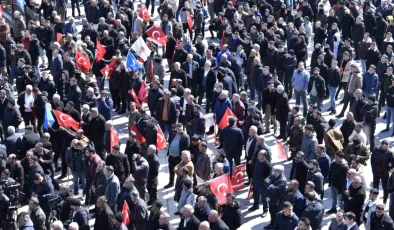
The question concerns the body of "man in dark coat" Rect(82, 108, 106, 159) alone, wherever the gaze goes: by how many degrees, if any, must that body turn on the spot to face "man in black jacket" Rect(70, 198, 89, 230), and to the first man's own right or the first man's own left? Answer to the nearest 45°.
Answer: approximately 45° to the first man's own left

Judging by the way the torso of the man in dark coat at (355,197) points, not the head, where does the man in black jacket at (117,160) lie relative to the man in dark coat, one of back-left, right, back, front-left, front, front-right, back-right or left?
front-right

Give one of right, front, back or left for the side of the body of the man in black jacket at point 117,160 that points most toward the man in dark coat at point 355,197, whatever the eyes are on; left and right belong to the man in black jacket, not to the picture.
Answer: left

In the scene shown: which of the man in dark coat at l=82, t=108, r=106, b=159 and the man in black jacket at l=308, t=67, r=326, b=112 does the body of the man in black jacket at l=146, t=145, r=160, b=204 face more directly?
the man in dark coat

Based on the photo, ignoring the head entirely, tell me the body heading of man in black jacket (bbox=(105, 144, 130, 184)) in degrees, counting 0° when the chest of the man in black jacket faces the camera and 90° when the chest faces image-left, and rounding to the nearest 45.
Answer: approximately 45°

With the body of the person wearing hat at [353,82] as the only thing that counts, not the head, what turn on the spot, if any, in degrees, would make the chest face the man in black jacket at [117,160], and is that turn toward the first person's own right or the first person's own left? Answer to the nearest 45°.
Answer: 0° — they already face them

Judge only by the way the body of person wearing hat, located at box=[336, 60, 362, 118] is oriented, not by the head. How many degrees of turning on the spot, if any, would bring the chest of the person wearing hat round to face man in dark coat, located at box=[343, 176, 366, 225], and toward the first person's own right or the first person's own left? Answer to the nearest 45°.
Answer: approximately 45° to the first person's own left

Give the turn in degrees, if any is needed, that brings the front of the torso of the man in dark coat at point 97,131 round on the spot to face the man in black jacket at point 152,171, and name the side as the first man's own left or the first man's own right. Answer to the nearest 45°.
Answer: approximately 90° to the first man's own left

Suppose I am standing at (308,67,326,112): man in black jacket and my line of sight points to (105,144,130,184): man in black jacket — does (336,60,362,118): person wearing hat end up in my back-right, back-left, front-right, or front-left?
back-left
